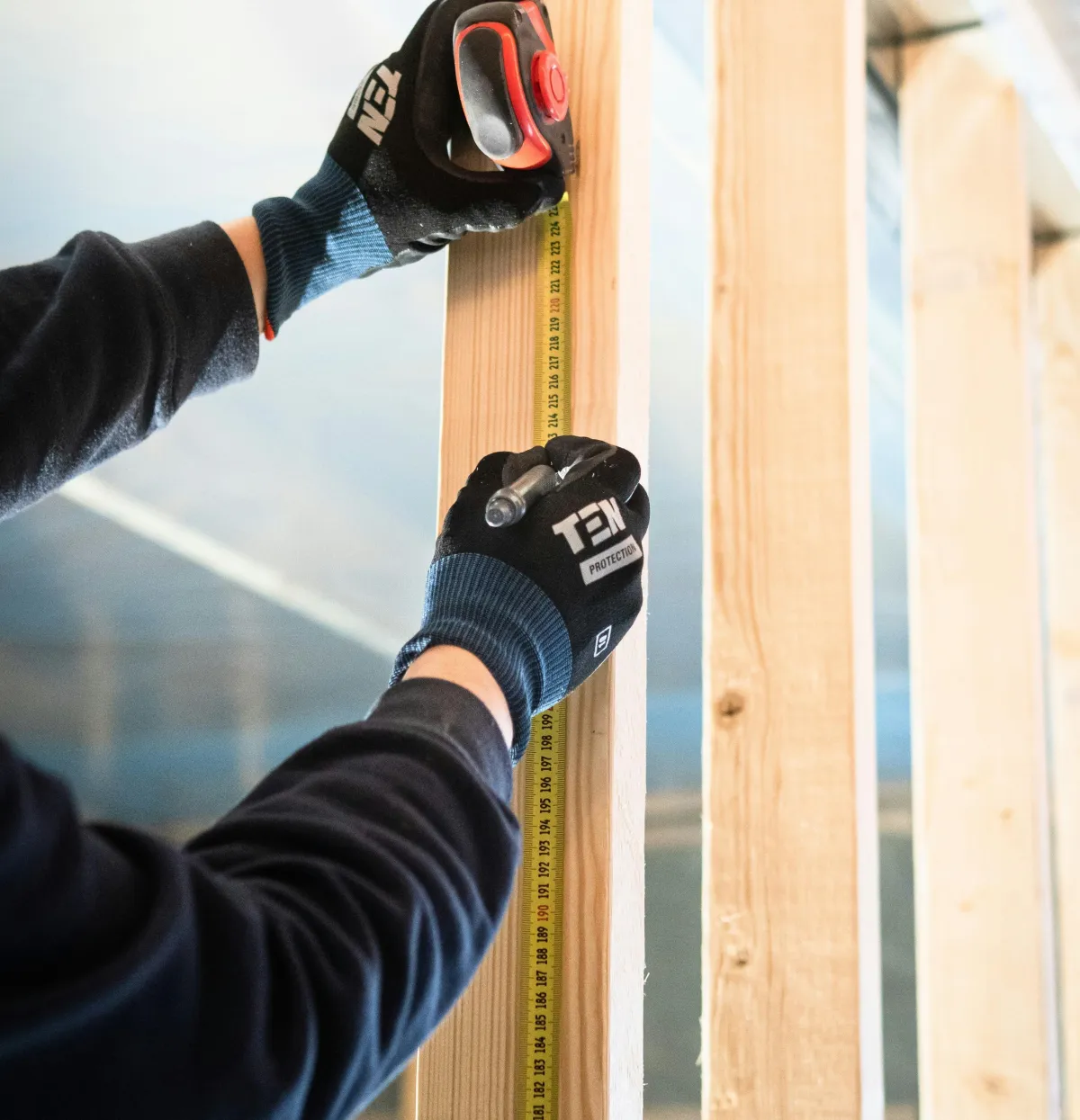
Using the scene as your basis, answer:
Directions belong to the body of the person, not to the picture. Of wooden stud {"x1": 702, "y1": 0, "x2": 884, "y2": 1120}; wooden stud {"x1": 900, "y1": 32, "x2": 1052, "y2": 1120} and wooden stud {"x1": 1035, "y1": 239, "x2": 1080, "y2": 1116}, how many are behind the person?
0

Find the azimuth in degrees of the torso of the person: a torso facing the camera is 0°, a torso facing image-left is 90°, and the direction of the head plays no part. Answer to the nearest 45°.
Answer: approximately 270°
